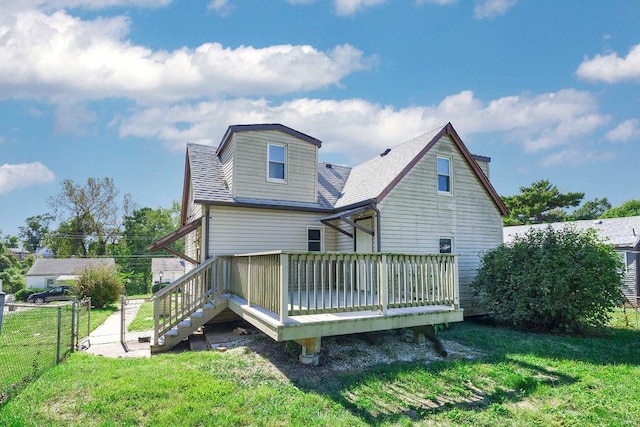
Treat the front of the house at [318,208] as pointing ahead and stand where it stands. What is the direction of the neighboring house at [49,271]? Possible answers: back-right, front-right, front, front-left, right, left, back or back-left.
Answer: front-left

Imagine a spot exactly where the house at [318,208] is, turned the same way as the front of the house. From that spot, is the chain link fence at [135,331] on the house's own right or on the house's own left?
on the house's own left

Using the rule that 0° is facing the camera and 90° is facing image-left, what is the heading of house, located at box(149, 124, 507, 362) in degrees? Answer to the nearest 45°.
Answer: approximately 180°
